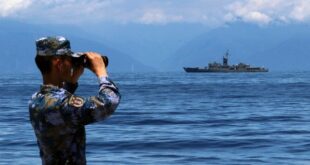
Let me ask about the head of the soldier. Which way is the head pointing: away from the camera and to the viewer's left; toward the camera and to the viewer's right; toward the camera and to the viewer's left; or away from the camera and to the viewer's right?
away from the camera and to the viewer's right

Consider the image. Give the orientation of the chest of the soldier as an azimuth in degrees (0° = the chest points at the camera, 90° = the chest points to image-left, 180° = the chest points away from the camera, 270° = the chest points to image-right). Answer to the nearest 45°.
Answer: approximately 225°
